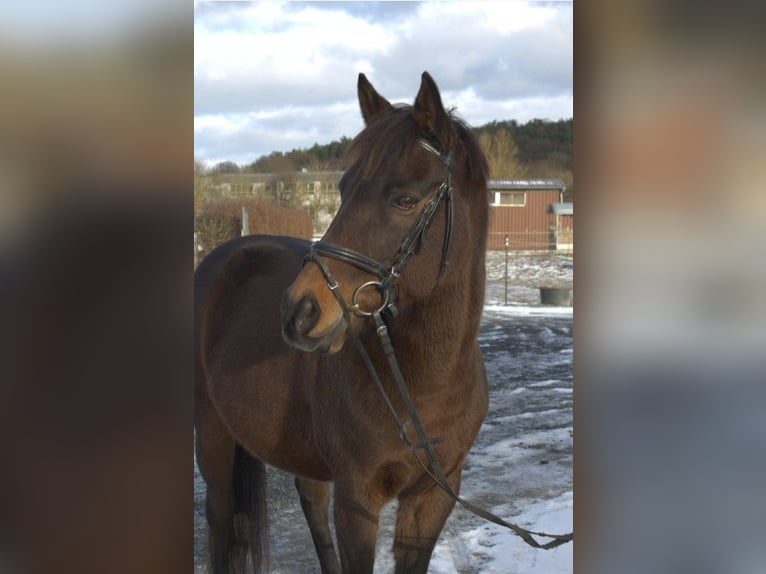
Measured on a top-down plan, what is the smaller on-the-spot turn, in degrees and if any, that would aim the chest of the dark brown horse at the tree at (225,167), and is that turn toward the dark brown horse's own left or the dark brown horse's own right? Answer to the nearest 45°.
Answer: approximately 135° to the dark brown horse's own left

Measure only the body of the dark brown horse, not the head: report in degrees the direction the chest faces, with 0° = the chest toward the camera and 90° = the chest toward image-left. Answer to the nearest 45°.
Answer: approximately 315°

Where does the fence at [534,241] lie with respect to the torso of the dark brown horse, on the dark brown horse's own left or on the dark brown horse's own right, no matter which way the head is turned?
on the dark brown horse's own left

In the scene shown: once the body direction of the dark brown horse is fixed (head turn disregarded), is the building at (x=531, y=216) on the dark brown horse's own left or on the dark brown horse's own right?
on the dark brown horse's own left
